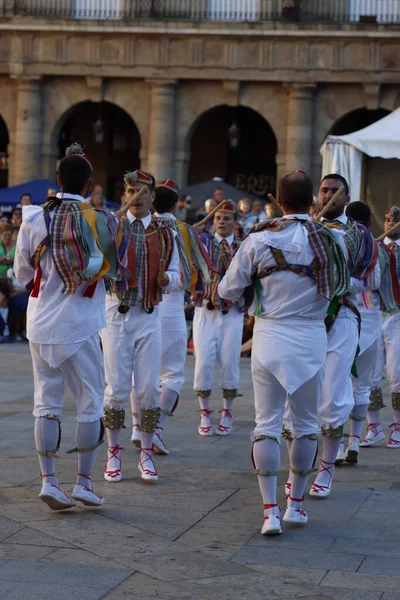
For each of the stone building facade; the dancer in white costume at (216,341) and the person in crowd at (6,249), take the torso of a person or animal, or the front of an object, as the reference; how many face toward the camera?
3

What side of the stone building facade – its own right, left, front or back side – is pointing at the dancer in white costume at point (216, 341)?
front

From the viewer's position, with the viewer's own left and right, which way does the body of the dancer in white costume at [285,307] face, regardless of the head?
facing away from the viewer

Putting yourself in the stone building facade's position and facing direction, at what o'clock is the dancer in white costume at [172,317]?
The dancer in white costume is roughly at 12 o'clock from the stone building facade.

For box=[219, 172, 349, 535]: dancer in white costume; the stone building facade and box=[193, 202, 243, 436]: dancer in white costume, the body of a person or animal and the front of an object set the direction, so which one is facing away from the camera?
box=[219, 172, 349, 535]: dancer in white costume

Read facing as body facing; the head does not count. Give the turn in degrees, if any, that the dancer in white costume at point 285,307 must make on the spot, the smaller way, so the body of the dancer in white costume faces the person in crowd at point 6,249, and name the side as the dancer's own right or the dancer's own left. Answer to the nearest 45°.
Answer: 0° — they already face them

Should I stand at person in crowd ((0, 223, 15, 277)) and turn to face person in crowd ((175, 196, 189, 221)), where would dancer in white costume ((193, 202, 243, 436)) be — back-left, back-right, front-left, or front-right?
back-right

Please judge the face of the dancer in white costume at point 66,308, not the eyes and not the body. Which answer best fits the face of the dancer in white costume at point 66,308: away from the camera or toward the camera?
away from the camera

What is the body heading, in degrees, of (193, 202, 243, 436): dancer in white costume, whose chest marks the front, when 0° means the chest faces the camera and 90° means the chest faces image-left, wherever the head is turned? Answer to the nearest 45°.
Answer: approximately 0°

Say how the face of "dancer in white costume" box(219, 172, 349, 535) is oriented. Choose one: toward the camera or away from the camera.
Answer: away from the camera

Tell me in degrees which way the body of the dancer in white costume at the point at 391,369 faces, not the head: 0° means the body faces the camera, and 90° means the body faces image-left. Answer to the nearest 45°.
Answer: approximately 45°

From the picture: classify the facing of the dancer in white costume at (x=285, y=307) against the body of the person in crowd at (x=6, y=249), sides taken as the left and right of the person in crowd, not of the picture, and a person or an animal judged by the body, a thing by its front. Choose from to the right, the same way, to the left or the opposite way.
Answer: the opposite way

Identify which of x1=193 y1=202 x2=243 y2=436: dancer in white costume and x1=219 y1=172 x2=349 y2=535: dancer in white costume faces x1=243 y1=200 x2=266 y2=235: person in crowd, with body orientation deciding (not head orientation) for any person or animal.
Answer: x1=219 y1=172 x2=349 y2=535: dancer in white costume

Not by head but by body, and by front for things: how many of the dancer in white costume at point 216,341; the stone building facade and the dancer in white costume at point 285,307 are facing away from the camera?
1
